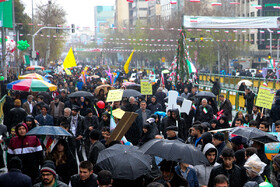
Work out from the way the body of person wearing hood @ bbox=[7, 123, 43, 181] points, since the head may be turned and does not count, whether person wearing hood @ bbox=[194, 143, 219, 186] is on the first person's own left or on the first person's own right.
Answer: on the first person's own left

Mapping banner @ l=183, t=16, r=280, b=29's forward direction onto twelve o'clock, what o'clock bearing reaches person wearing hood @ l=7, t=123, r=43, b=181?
The person wearing hood is roughly at 12 o'clock from the banner.

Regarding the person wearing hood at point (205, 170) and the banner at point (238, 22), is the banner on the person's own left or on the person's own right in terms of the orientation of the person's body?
on the person's own left

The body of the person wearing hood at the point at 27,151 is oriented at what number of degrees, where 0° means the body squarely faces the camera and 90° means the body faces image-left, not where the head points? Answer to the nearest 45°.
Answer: approximately 0°

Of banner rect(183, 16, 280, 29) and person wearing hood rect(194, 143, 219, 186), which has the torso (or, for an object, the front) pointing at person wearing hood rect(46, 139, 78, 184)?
the banner

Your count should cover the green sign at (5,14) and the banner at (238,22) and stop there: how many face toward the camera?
2

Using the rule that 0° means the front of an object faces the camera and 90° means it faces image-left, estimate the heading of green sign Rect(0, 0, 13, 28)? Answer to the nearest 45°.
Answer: approximately 0°

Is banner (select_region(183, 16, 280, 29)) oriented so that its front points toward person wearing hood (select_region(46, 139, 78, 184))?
yes

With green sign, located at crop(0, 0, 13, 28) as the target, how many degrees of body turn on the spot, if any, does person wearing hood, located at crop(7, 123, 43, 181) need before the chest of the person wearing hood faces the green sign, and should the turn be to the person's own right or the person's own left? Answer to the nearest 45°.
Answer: approximately 180°

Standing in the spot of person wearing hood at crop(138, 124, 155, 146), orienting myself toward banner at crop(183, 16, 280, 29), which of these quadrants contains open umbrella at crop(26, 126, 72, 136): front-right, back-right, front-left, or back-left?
back-left
